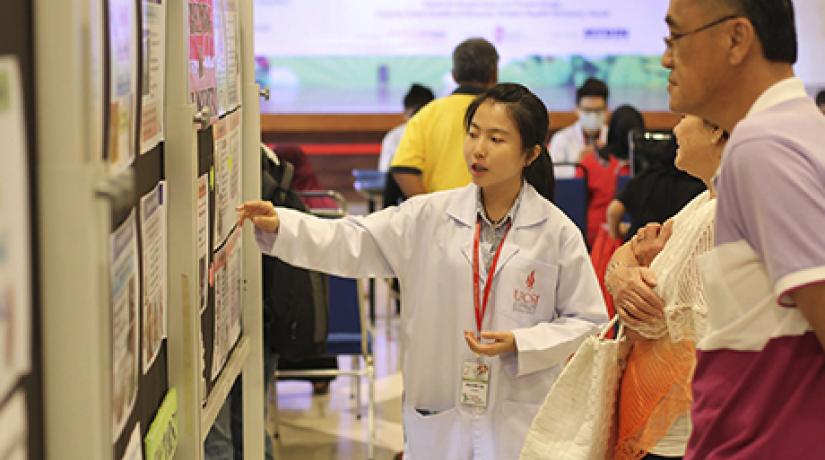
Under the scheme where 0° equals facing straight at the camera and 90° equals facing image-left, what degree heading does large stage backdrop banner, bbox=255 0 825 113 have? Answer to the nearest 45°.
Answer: approximately 0°

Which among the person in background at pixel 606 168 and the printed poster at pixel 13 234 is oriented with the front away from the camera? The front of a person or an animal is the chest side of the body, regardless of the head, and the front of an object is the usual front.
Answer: the person in background

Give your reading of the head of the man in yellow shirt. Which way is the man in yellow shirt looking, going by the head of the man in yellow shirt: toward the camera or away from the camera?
away from the camera

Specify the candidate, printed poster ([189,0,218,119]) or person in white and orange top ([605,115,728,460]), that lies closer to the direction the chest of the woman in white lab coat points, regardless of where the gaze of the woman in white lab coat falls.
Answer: the printed poster

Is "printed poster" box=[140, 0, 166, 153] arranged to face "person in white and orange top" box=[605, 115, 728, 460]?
yes

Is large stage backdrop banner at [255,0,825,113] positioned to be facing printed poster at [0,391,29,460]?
yes

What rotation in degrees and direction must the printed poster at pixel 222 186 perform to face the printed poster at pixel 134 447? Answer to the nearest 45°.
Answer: approximately 90° to its right

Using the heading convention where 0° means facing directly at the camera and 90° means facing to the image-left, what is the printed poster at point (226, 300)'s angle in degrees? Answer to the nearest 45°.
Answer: approximately 270°

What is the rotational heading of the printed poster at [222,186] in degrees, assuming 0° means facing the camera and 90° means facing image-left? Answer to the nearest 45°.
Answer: approximately 270°

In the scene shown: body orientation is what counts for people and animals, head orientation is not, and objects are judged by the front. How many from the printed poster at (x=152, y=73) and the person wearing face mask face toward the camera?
1

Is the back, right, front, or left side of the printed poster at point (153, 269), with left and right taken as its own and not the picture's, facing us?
right

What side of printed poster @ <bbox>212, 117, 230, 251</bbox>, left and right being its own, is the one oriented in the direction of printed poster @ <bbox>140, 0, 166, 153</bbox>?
right
